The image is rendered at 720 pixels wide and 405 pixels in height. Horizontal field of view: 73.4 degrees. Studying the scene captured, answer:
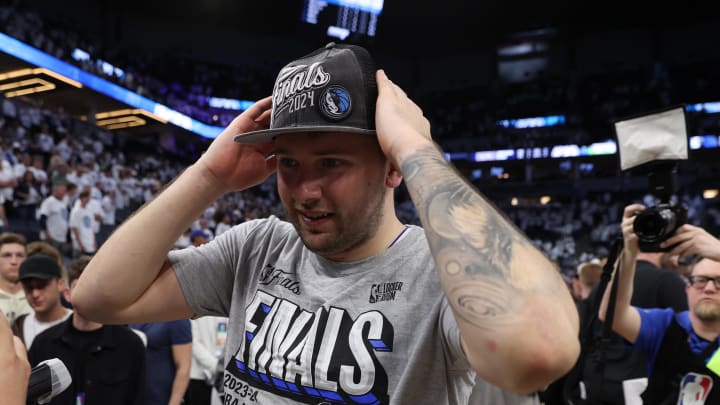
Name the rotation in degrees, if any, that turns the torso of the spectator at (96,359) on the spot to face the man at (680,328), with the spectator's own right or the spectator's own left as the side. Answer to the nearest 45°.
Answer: approximately 45° to the spectator's own left

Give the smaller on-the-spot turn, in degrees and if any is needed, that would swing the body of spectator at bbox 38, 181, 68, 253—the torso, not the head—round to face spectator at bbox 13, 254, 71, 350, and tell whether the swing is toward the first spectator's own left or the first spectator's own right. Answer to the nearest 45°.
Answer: approximately 45° to the first spectator's own right

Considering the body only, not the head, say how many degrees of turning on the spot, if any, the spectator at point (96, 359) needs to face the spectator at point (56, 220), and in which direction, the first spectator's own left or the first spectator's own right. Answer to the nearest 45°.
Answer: approximately 180°

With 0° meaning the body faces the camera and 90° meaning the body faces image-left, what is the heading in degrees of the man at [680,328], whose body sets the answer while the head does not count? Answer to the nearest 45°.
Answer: approximately 0°

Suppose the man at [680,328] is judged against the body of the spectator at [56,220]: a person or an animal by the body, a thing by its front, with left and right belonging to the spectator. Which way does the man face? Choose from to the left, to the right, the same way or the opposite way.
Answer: to the right

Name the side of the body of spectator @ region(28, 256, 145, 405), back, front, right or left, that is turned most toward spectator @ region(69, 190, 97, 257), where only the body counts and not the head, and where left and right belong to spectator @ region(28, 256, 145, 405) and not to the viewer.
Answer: back
